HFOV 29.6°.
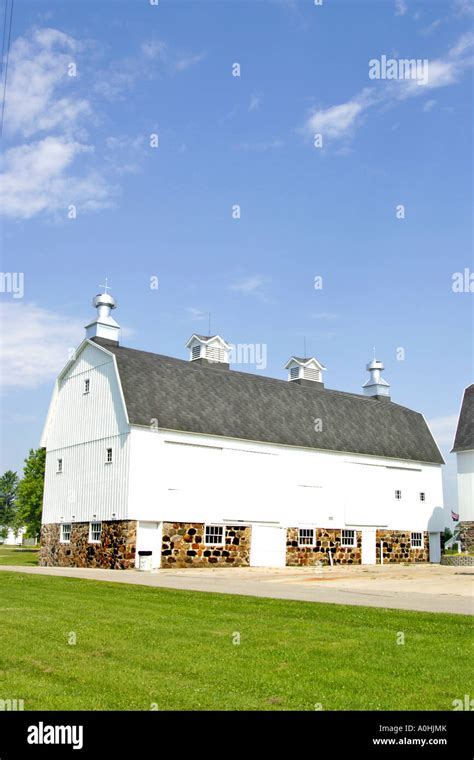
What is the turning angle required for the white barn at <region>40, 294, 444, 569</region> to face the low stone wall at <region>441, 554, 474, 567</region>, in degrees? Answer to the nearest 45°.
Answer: approximately 45° to its left

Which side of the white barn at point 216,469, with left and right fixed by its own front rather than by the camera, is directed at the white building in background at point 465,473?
left

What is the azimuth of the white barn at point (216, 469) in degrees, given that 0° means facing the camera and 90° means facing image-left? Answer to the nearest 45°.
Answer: approximately 315°
